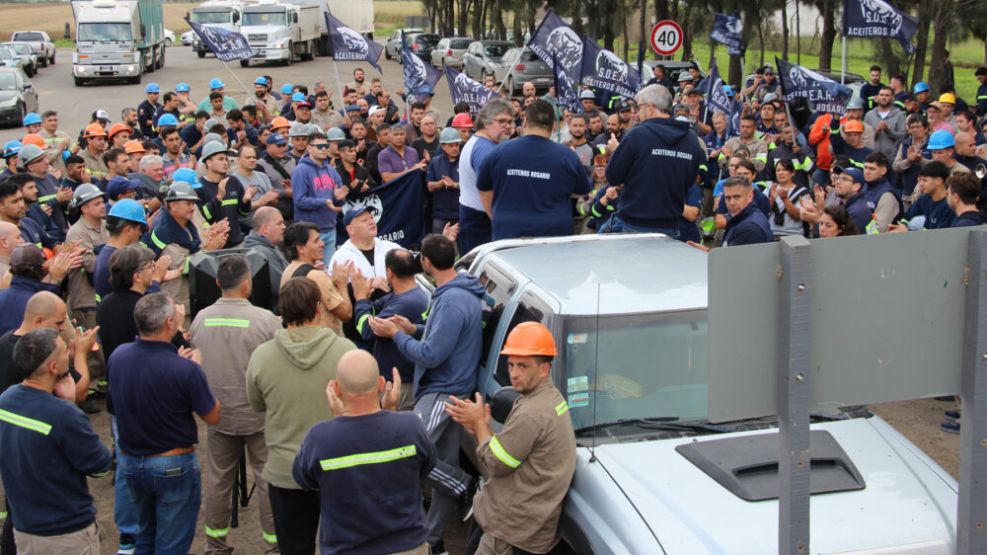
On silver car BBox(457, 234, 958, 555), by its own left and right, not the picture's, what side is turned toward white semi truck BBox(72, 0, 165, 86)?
back

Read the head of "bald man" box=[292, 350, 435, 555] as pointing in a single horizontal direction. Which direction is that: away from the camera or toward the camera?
away from the camera

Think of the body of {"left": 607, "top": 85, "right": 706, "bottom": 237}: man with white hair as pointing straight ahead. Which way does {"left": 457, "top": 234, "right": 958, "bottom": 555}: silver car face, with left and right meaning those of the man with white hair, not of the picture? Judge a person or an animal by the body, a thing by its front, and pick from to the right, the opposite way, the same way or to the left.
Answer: the opposite way

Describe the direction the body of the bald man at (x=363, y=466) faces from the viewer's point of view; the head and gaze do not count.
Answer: away from the camera

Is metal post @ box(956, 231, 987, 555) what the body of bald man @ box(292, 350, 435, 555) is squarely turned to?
no

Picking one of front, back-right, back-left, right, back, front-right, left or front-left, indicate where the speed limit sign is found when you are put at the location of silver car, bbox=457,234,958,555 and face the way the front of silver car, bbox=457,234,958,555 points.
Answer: back-left

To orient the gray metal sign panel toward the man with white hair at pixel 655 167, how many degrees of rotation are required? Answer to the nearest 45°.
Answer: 0° — it already faces them

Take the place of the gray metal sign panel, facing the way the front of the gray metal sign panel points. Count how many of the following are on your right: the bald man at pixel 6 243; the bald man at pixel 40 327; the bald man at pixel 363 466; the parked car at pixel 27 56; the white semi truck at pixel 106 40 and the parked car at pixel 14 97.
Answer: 0

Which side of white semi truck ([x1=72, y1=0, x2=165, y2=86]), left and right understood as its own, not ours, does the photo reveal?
front

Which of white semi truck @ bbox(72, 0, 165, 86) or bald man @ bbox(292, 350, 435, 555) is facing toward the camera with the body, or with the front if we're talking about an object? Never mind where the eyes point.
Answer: the white semi truck

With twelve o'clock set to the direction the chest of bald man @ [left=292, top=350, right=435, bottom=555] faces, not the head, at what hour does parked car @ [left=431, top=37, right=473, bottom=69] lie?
The parked car is roughly at 12 o'clock from the bald man.

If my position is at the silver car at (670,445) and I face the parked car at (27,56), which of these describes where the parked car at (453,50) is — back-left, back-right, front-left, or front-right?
front-right

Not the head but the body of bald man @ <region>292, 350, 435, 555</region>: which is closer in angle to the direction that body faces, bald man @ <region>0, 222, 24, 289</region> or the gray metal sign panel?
the bald man

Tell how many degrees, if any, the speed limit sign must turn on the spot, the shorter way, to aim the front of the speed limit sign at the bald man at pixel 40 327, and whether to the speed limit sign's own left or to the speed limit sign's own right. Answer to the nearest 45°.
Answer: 0° — it already faces them

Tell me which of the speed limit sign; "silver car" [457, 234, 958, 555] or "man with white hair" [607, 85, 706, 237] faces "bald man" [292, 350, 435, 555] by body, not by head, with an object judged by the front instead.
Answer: the speed limit sign

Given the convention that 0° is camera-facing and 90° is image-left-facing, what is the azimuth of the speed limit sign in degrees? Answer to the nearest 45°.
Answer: approximately 0°

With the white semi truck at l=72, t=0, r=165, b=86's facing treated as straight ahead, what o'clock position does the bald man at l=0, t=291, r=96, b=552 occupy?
The bald man is roughly at 12 o'clock from the white semi truck.

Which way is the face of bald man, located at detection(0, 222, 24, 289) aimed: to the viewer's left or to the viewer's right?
to the viewer's right

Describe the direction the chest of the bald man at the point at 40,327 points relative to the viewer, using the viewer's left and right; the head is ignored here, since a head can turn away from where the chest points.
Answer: facing to the right of the viewer

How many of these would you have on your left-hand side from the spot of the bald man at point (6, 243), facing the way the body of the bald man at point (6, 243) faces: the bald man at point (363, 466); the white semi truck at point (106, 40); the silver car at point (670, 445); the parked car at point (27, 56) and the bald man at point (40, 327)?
2

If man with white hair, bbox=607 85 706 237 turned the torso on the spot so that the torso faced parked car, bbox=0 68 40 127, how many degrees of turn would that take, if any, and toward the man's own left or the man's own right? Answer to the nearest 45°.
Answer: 0° — they already face it
